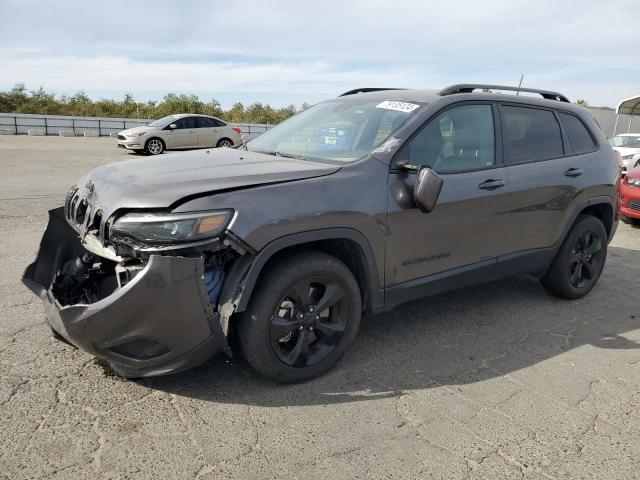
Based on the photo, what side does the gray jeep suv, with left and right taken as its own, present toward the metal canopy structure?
back

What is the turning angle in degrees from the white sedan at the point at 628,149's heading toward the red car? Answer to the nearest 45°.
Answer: approximately 45° to its left

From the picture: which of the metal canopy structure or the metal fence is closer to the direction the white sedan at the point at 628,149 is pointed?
the metal fence

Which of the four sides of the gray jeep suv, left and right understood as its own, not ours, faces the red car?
back

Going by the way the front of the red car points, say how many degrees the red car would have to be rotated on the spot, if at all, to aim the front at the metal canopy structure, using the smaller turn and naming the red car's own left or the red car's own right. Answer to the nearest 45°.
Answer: approximately 135° to the red car's own right
